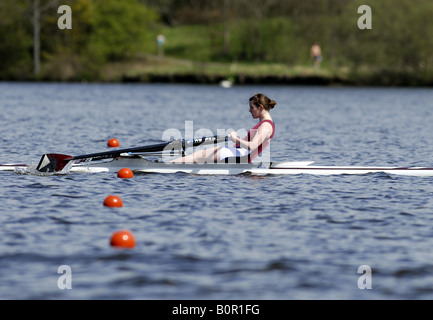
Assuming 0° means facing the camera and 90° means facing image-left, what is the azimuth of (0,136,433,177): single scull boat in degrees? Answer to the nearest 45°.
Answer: approximately 270°

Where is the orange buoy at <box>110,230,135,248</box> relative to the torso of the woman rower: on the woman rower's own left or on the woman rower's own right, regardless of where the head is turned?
on the woman rower's own left

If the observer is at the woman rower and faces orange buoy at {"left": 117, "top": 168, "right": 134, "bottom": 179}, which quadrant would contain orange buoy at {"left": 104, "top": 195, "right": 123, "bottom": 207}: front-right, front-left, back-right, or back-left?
front-left

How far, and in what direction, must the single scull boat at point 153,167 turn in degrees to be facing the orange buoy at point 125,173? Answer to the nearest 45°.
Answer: approximately 135° to its right

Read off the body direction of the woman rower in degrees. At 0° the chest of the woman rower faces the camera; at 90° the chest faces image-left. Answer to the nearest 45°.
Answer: approximately 90°

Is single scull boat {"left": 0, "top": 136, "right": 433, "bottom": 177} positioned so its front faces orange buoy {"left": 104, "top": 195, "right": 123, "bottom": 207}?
no

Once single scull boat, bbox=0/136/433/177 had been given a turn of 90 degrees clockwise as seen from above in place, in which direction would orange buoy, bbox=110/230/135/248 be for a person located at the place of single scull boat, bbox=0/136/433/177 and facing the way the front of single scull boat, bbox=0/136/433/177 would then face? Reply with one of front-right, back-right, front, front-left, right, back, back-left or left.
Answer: front

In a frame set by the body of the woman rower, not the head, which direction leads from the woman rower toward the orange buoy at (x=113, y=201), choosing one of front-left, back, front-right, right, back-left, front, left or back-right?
front-left

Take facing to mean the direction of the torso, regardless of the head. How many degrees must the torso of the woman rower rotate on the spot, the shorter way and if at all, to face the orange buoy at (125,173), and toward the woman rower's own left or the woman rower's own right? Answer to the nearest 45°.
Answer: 0° — they already face it

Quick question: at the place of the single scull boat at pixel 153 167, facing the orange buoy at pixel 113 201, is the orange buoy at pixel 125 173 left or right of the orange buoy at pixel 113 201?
right
